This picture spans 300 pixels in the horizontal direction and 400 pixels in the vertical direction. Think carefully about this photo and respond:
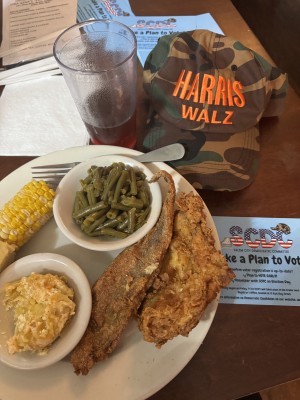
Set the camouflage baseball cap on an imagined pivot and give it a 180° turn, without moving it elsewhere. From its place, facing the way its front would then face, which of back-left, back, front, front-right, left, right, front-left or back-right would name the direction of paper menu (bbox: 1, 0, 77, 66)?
front-left

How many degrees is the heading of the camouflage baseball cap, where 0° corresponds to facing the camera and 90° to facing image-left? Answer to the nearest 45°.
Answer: approximately 0°
